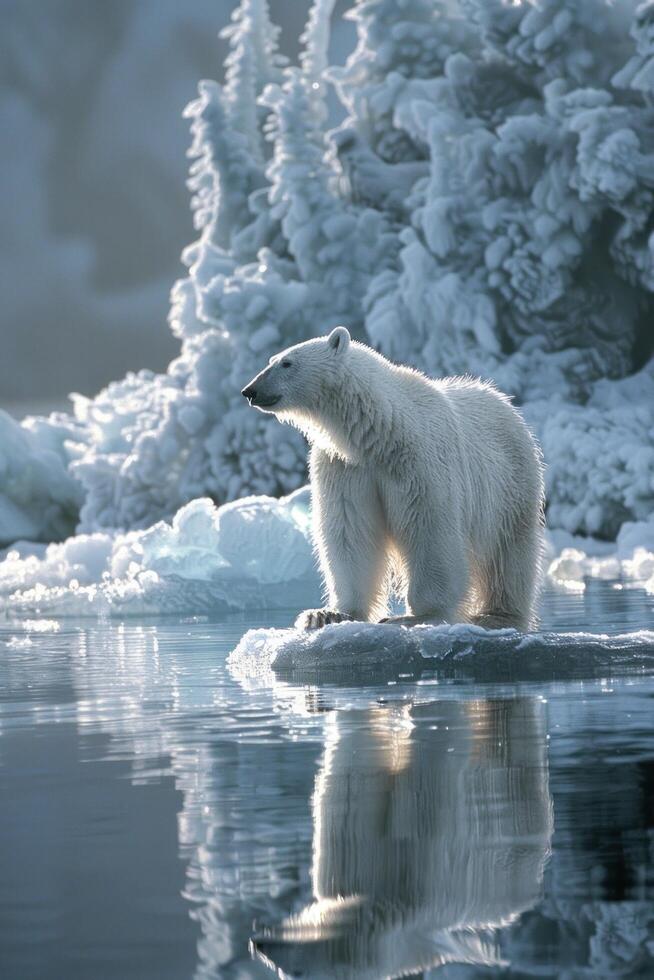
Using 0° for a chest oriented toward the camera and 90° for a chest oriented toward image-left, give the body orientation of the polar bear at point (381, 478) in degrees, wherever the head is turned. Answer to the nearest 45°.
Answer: approximately 45°
